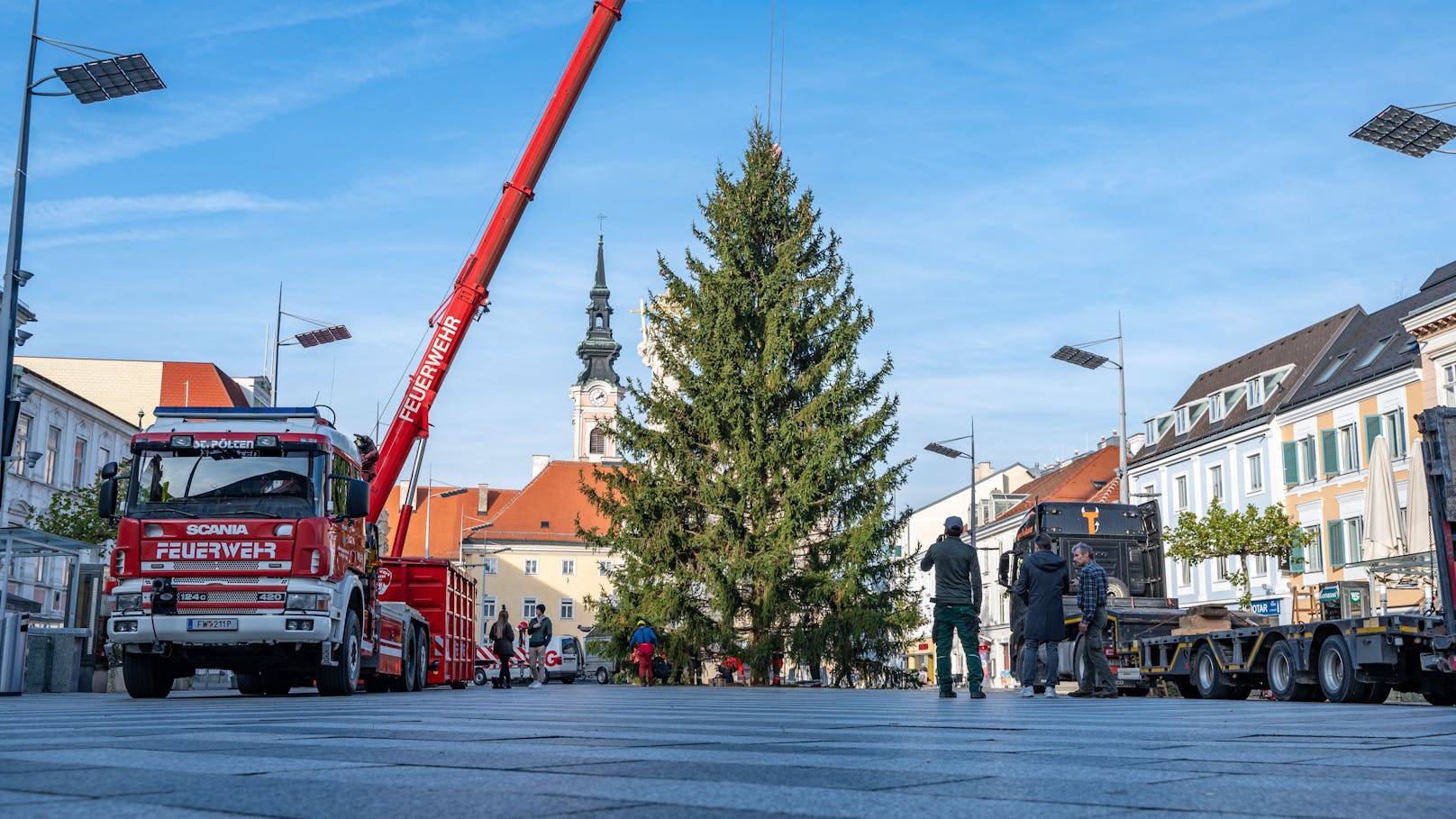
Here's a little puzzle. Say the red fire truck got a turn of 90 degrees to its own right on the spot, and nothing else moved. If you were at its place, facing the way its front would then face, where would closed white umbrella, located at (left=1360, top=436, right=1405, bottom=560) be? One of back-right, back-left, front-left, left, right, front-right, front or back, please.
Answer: back-right

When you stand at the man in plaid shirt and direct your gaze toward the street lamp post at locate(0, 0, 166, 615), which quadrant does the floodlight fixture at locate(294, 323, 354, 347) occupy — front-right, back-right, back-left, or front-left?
front-right

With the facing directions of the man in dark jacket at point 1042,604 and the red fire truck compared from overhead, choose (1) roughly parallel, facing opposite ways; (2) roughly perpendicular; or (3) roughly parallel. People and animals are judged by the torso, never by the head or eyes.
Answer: roughly parallel, facing opposite ways

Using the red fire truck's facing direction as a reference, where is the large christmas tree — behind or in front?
behind

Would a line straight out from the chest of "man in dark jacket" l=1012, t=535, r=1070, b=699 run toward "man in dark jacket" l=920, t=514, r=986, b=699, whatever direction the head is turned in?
no

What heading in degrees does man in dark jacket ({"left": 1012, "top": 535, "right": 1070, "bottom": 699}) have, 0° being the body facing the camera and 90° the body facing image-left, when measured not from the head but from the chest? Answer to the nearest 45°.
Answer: approximately 180°

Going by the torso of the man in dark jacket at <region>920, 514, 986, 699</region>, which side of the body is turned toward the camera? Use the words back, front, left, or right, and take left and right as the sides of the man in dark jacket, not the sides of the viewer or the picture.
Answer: back

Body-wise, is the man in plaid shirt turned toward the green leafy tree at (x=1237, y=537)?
no

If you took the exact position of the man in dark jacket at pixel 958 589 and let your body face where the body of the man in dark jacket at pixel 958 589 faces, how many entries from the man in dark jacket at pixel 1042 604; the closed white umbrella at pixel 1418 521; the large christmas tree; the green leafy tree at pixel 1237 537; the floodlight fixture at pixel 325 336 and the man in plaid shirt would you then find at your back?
0

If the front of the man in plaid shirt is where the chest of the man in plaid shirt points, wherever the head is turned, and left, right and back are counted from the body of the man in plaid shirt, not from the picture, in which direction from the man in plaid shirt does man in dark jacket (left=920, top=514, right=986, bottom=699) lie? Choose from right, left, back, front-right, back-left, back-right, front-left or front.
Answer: front-left

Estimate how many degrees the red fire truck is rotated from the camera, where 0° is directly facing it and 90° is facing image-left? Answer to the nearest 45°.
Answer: approximately 45°

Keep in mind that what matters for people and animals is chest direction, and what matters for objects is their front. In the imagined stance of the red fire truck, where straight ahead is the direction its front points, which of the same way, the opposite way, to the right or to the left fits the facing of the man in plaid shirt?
to the right

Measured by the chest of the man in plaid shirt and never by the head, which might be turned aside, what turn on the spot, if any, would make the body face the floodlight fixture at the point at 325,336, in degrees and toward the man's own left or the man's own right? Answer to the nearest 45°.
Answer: approximately 45° to the man's own right

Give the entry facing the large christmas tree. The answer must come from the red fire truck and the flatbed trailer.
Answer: the flatbed trailer

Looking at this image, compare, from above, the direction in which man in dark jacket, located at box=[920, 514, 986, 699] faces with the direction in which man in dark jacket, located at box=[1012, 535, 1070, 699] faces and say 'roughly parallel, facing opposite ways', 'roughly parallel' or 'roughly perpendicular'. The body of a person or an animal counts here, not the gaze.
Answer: roughly parallel

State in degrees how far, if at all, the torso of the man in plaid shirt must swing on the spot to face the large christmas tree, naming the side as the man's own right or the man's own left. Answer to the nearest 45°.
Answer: approximately 45° to the man's own right

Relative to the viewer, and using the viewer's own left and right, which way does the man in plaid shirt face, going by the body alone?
facing to the left of the viewer

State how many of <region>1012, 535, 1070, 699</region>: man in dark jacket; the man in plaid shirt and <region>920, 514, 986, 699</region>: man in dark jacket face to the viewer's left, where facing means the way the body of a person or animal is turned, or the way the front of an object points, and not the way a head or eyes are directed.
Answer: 1
